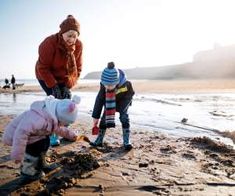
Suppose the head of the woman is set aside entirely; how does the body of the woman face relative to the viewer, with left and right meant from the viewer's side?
facing the viewer and to the right of the viewer

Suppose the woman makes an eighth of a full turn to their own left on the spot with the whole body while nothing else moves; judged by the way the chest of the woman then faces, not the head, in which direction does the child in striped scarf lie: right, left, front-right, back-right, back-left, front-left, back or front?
front
